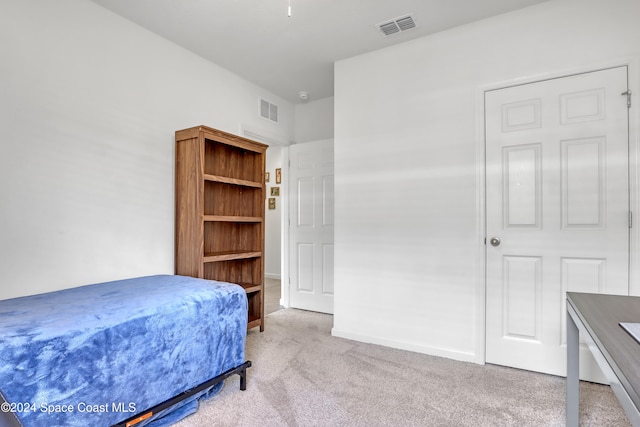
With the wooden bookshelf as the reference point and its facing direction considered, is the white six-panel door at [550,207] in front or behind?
in front

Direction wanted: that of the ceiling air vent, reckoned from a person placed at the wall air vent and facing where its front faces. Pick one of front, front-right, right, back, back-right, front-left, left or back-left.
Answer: front

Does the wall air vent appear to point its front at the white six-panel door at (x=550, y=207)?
yes

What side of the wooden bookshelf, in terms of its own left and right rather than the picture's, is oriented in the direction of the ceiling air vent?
front

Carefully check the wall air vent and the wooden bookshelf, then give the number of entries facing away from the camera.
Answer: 0

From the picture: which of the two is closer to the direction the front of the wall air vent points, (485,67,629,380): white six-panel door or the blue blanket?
the white six-panel door

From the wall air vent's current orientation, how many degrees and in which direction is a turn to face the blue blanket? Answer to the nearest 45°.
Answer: approximately 45° to its right

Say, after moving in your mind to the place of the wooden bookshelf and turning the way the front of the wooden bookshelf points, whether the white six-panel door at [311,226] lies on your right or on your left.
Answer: on your left

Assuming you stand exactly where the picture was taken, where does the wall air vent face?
facing the viewer and to the right of the viewer
